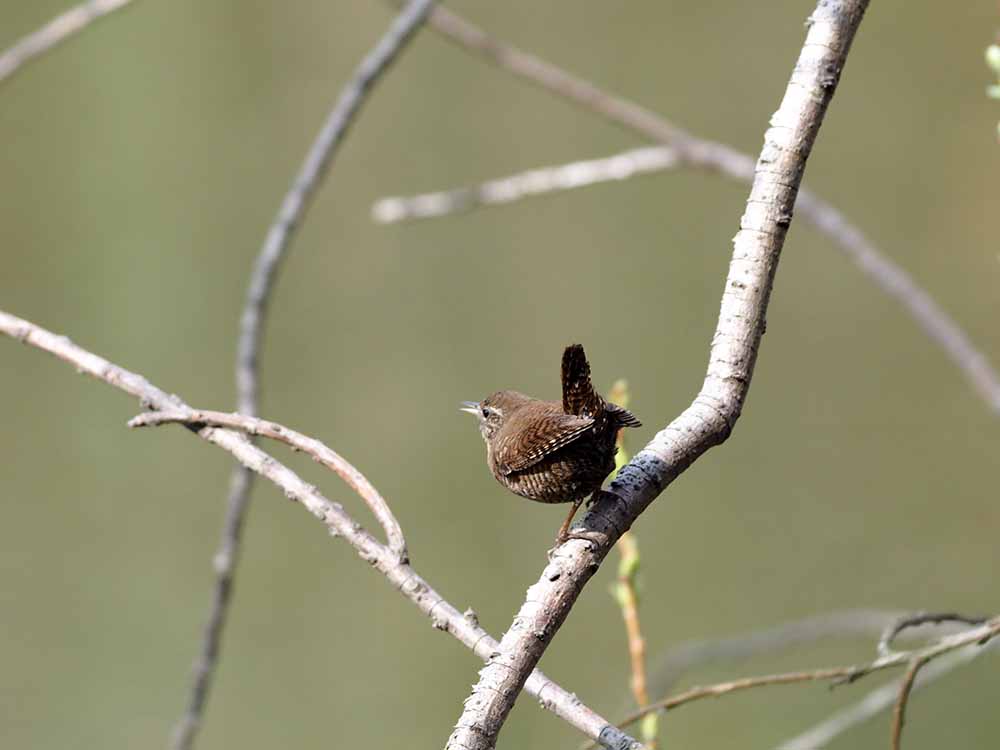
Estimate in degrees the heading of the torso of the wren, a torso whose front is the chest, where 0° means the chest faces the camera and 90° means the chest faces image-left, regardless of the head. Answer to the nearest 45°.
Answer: approximately 90°

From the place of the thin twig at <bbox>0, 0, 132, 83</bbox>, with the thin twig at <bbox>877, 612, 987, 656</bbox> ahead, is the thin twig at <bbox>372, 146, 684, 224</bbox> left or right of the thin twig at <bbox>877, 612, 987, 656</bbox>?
left
